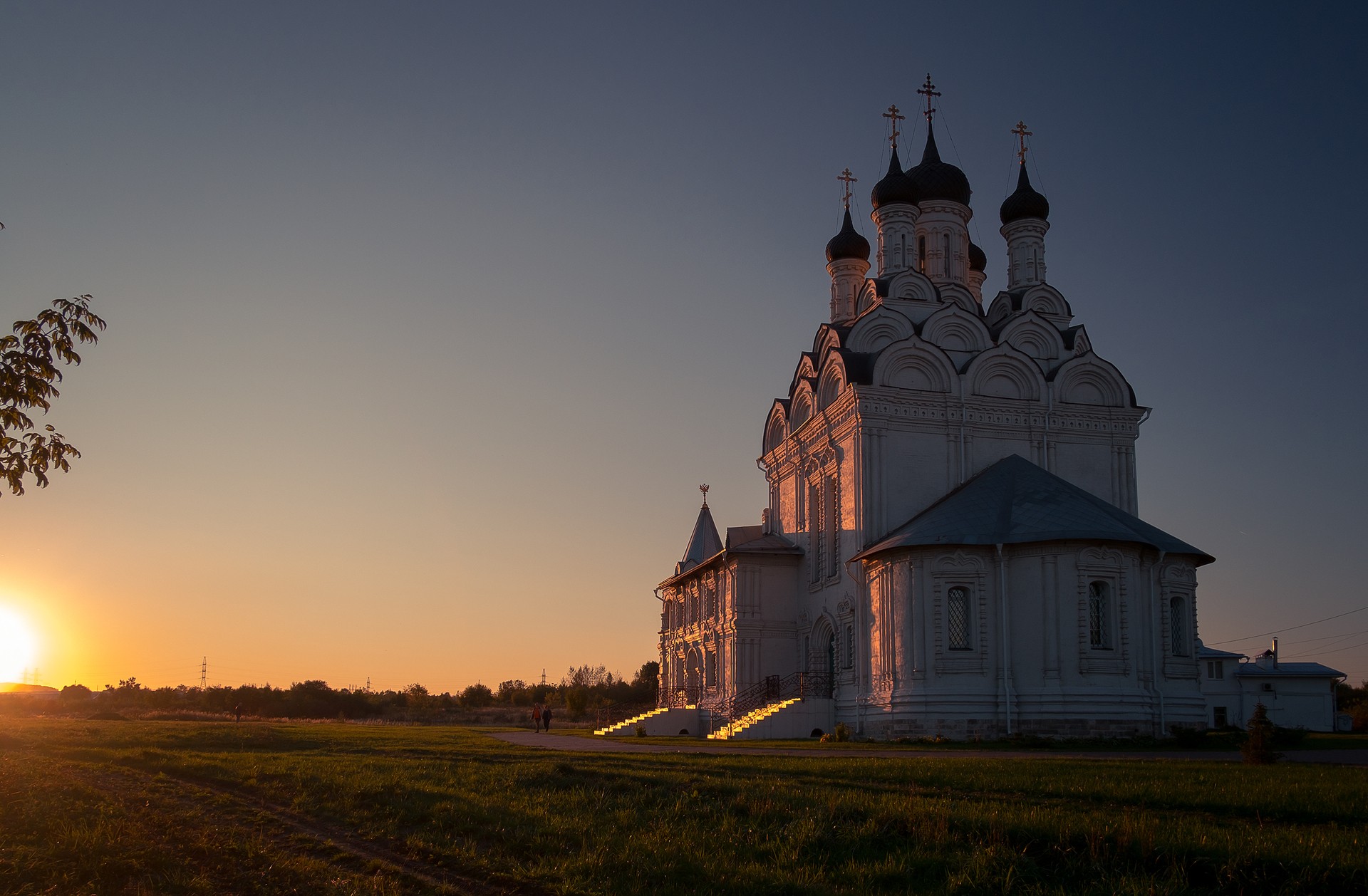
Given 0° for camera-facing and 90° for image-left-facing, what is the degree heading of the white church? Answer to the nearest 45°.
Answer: approximately 135°

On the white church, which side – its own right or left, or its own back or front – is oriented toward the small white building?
right
